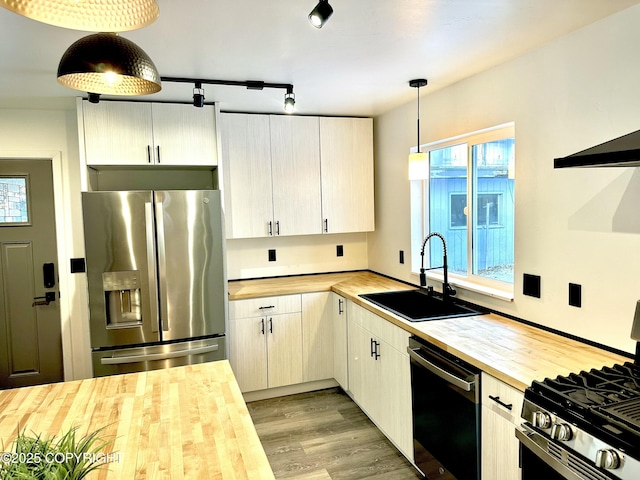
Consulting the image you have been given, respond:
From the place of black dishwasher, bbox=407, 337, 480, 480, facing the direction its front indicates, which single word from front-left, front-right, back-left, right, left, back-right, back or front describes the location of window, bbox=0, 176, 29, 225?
front-right

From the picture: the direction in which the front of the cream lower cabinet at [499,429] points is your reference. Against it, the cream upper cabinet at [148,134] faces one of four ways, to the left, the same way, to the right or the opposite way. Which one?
to the left

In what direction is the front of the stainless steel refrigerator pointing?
toward the camera

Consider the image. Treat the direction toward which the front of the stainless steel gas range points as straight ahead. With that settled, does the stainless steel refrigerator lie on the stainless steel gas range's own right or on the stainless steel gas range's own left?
on the stainless steel gas range's own right

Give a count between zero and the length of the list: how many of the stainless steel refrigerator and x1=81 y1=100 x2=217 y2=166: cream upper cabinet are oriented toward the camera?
2

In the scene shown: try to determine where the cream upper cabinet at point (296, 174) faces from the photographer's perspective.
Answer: facing the viewer

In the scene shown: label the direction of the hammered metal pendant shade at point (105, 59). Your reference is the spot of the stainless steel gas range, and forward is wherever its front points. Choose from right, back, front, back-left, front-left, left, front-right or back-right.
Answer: front

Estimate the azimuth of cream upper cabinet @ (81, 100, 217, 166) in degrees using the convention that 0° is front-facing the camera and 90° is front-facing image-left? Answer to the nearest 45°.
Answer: approximately 0°

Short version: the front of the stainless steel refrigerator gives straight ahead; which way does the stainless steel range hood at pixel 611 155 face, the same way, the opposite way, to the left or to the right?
to the right

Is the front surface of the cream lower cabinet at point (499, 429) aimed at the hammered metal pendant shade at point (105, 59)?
yes

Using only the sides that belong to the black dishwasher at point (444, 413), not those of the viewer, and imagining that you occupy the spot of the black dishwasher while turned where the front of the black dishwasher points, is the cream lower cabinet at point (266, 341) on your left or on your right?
on your right

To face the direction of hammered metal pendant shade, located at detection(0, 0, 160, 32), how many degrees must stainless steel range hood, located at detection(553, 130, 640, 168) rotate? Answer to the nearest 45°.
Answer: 0° — it already faces it

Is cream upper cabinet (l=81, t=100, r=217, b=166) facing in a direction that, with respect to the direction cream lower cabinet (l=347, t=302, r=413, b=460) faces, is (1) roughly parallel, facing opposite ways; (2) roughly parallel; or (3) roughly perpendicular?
roughly perpendicular

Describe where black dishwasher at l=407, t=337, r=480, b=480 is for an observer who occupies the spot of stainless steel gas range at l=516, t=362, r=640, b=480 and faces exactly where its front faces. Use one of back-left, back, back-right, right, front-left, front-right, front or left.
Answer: right

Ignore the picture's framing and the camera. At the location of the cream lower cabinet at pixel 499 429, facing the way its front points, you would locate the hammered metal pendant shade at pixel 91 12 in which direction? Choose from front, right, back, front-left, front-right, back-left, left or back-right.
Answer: front

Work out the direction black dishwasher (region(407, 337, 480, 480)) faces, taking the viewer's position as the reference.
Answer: facing the viewer and to the left of the viewer

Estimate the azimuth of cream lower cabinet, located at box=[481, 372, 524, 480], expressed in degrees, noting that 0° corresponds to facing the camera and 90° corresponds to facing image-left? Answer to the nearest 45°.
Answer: approximately 45°

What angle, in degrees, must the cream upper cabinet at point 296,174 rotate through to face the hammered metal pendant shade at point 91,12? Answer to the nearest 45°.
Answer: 0° — it already faces it
